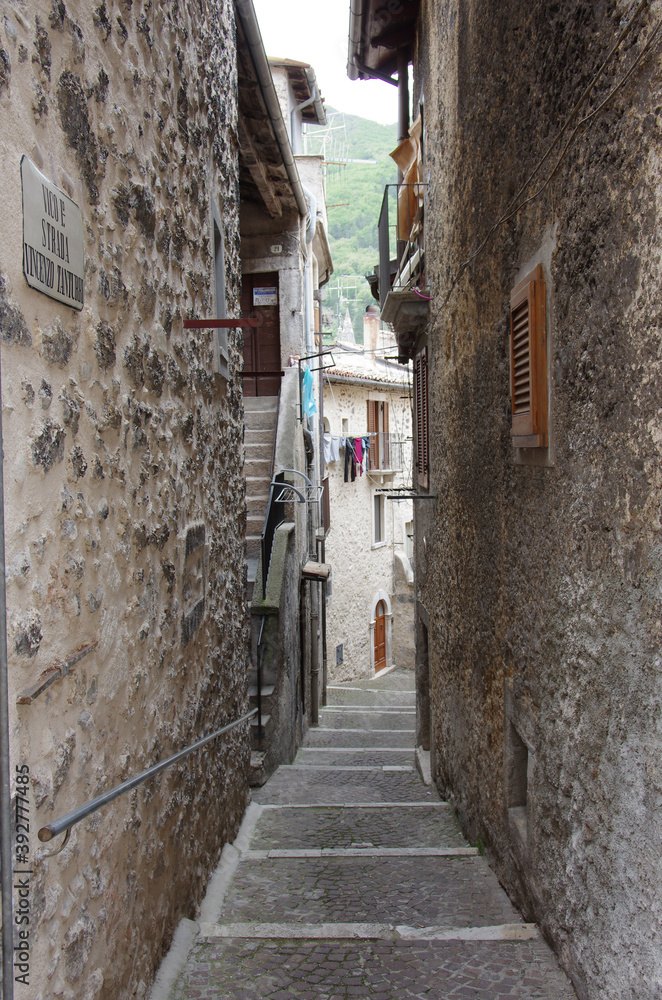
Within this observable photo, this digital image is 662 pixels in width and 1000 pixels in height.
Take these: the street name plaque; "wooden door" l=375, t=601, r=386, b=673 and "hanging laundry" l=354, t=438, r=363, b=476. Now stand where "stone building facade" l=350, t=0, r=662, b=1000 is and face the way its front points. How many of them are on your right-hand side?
2

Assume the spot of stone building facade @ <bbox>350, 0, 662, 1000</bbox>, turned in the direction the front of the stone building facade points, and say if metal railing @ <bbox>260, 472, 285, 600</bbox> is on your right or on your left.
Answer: on your right

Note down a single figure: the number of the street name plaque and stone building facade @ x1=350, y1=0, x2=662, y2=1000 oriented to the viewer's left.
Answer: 1

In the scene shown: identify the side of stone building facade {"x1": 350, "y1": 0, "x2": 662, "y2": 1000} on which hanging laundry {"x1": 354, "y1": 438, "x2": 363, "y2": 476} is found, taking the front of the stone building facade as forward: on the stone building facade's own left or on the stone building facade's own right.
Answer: on the stone building facade's own right

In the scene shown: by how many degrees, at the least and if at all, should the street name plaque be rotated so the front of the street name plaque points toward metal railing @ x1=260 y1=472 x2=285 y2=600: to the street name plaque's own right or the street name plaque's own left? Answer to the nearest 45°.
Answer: approximately 135° to the street name plaque's own left

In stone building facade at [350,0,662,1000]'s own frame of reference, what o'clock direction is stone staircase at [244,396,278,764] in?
The stone staircase is roughly at 2 o'clock from the stone building facade.

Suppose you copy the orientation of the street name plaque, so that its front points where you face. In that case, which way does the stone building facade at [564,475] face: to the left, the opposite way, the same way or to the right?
the opposite way

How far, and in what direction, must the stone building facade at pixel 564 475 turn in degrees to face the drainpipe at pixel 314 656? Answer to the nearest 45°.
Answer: approximately 90° to its right

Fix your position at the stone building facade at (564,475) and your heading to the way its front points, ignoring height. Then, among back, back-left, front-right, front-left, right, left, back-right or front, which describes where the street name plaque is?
front-left

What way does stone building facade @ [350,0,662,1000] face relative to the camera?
to the viewer's left

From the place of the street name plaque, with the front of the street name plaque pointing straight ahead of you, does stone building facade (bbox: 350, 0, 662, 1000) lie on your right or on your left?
on your left

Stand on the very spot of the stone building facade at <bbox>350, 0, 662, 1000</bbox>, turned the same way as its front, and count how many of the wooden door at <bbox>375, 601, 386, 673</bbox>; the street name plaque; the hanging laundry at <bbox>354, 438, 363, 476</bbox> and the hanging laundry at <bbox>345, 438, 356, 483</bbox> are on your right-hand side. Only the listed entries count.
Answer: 3

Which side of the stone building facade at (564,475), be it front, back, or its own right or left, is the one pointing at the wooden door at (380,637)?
right
